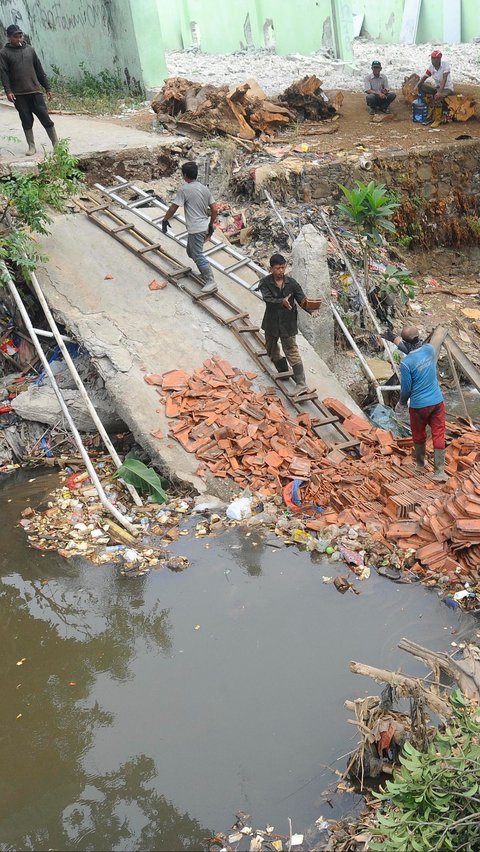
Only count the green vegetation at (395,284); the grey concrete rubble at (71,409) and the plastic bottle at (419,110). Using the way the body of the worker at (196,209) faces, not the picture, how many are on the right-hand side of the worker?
2

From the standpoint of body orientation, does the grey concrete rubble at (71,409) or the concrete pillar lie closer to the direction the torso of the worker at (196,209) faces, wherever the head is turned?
the grey concrete rubble

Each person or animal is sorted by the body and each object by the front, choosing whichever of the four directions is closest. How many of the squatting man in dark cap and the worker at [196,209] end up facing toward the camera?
1

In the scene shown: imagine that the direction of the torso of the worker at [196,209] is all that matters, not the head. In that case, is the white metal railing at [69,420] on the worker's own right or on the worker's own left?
on the worker's own left

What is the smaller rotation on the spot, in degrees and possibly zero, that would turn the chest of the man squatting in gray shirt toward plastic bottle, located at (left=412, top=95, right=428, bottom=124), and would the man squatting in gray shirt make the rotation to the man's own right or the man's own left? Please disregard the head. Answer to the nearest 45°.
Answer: approximately 45° to the man's own left

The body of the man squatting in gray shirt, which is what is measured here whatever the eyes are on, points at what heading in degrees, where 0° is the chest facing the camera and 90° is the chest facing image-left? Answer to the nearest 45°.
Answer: approximately 0°

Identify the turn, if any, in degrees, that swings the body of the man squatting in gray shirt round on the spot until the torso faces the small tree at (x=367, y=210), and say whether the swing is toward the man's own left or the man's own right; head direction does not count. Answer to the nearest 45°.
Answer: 0° — they already face it

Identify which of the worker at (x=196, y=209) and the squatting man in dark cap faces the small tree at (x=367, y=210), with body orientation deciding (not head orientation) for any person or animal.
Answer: the squatting man in dark cap

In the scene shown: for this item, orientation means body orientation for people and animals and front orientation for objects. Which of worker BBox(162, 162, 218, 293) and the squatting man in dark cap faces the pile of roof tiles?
the squatting man in dark cap

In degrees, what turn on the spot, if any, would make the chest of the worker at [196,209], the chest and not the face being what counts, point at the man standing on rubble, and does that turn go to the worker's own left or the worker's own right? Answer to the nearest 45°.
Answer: approximately 180°

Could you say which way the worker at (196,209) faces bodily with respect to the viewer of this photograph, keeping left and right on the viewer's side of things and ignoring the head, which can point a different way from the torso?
facing away from the viewer and to the left of the viewer

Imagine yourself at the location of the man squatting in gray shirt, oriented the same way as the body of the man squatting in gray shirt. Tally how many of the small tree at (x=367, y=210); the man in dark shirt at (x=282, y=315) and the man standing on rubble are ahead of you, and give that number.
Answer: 3

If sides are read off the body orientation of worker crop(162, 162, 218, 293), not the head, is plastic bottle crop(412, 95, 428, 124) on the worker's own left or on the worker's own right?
on the worker's own right

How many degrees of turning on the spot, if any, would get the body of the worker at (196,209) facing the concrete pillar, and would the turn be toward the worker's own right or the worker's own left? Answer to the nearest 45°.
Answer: approximately 135° to the worker's own right
